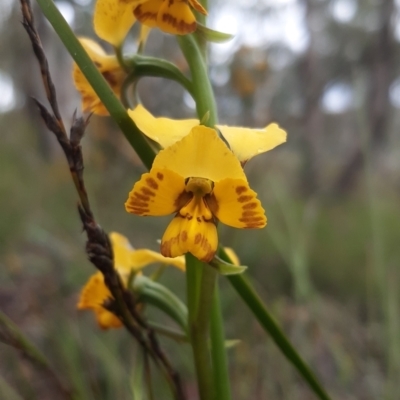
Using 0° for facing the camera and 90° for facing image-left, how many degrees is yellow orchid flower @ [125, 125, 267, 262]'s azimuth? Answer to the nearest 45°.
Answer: approximately 0°
